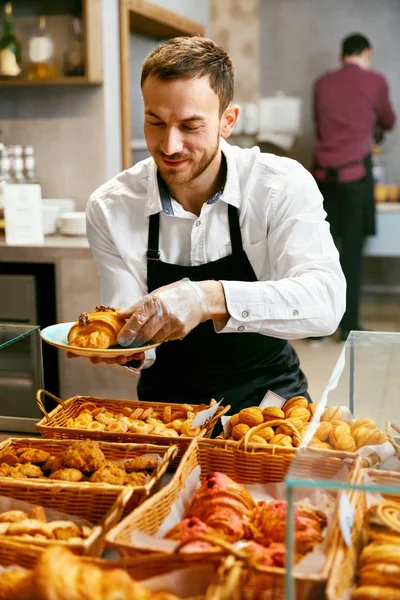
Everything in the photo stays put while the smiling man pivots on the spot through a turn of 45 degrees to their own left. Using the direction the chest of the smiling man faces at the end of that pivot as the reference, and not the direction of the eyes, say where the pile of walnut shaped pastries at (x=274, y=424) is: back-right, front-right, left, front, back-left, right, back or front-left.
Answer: front

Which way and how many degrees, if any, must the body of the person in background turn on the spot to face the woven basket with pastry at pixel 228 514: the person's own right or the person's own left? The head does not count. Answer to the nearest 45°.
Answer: approximately 135° to the person's own right

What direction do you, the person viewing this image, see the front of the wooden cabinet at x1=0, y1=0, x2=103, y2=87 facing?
facing the viewer

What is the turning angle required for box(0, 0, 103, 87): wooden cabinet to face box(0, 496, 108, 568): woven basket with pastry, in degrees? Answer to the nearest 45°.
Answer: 0° — it already faces it

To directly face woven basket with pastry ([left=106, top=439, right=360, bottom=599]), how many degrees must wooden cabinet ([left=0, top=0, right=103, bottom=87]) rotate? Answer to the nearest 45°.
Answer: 0° — it already faces it

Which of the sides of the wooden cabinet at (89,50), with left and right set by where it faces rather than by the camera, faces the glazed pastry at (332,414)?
front

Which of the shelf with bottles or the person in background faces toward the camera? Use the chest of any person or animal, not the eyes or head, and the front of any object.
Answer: the shelf with bottles

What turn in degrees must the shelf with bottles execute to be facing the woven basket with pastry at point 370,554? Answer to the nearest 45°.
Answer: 0° — it already faces it

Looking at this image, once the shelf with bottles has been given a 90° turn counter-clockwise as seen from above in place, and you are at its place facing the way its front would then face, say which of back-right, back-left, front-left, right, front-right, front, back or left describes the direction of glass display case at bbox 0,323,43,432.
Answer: right

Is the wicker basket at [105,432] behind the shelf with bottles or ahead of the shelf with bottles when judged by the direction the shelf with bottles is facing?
ahead

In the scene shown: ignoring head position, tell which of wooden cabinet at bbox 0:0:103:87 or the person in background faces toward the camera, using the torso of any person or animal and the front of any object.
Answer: the wooden cabinet

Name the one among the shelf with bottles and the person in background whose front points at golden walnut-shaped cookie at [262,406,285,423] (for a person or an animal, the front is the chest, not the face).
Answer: the shelf with bottles

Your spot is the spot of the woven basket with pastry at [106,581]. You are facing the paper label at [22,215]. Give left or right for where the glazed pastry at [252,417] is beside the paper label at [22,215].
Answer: right

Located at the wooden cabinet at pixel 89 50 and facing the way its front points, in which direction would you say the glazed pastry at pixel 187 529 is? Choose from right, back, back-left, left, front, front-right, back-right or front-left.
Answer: front

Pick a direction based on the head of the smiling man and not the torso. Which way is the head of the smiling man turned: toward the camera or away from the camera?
toward the camera

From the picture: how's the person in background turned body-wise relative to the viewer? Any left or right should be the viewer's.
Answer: facing away from the viewer and to the right of the viewer
